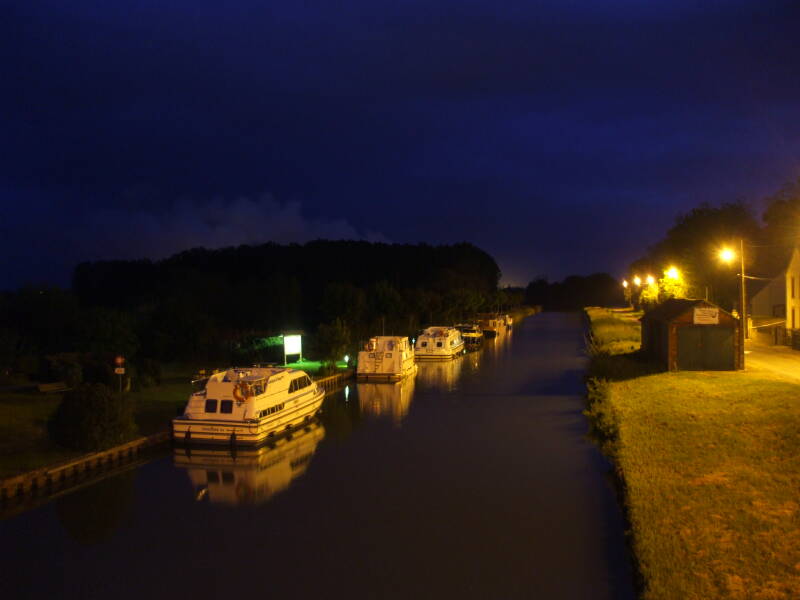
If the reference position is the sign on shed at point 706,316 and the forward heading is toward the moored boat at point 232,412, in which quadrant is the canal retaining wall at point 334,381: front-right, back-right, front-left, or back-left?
front-right

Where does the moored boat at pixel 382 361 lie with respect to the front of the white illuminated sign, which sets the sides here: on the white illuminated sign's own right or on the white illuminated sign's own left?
on the white illuminated sign's own left

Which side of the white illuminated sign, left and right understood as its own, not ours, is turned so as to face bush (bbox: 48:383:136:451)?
front

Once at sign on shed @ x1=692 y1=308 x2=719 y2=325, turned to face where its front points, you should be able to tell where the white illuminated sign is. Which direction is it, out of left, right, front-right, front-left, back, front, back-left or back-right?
right

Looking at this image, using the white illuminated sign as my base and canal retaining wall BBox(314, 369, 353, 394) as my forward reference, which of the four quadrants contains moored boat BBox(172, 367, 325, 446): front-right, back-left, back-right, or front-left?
front-right

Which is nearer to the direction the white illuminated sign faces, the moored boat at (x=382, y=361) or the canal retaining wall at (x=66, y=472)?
the canal retaining wall

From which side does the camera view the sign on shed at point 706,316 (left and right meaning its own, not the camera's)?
front

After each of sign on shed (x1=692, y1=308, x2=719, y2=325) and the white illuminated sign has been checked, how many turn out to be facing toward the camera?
2
